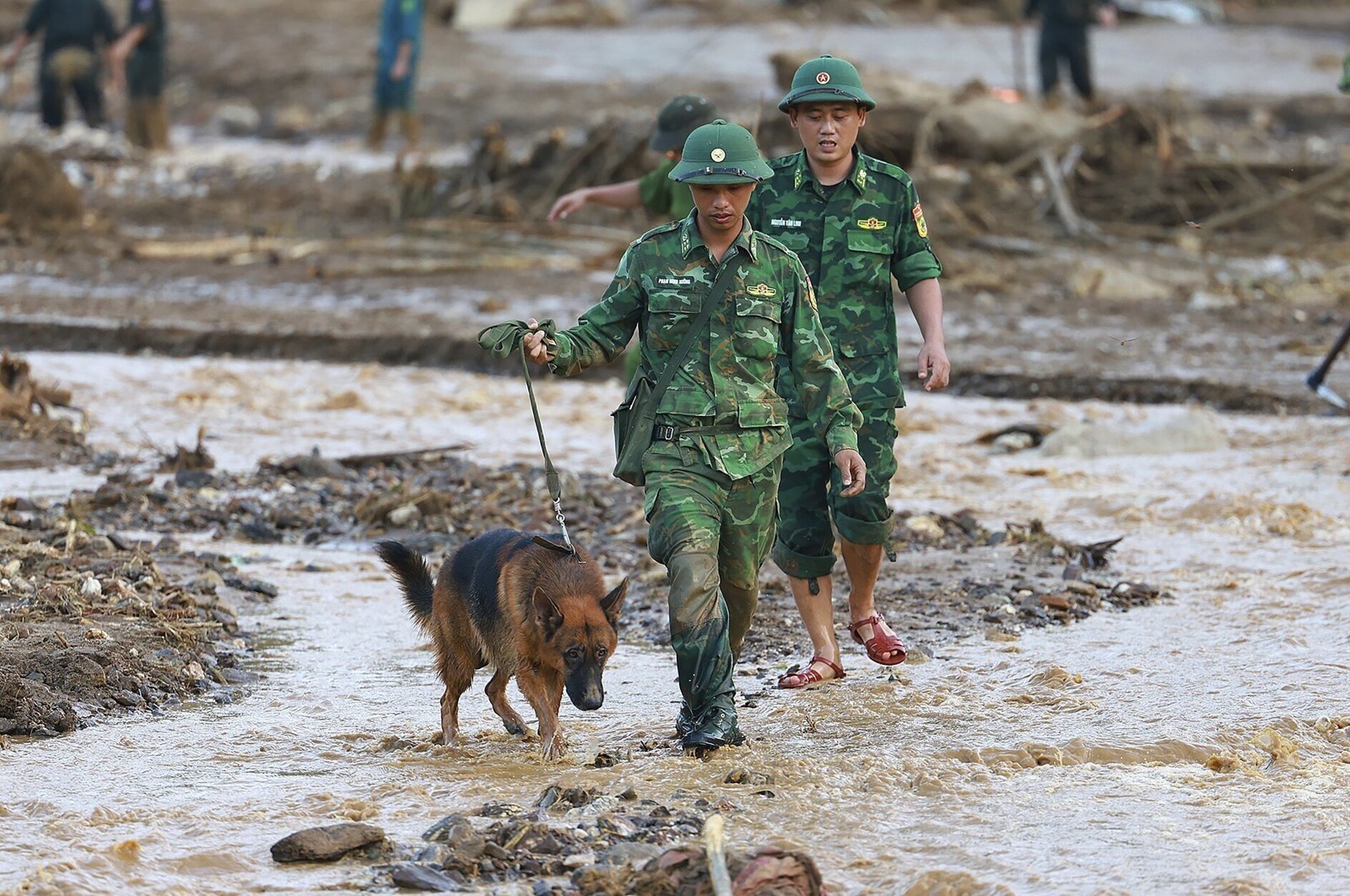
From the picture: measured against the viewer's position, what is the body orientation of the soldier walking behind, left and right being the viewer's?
facing the viewer

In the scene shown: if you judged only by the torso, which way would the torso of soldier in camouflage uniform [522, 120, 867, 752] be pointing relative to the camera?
toward the camera

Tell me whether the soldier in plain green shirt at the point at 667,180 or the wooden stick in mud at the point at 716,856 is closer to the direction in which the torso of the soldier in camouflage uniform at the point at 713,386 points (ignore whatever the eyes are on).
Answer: the wooden stick in mud

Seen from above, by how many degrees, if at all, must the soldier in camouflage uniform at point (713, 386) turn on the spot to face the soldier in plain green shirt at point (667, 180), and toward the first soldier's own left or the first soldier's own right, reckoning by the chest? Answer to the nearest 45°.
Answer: approximately 180°

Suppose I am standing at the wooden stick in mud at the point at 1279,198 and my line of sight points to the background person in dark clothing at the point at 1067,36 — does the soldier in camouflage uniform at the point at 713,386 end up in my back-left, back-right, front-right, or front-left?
back-left
